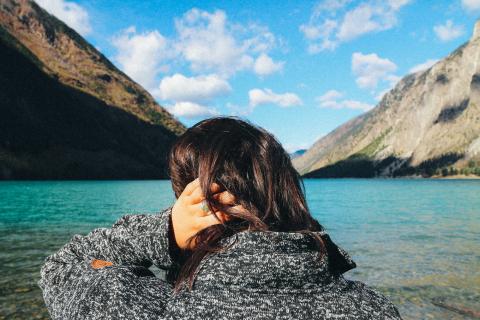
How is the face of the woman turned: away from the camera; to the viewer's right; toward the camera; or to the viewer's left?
away from the camera

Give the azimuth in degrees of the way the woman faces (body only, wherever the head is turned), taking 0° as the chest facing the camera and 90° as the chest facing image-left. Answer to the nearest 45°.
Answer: approximately 180°
